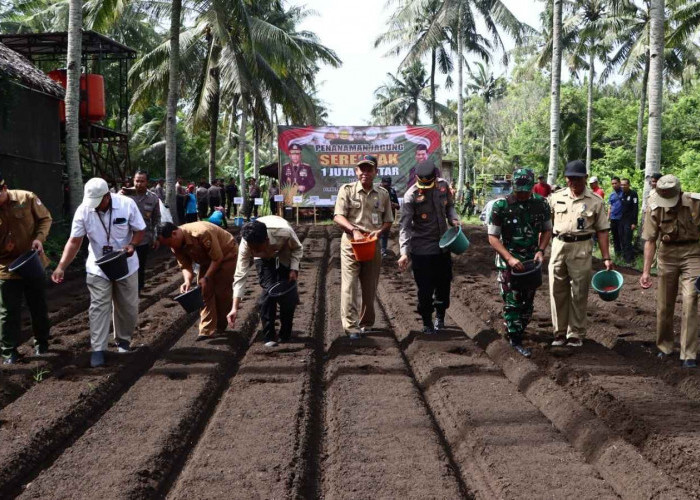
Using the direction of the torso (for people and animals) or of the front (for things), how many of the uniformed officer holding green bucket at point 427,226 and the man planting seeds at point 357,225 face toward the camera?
2

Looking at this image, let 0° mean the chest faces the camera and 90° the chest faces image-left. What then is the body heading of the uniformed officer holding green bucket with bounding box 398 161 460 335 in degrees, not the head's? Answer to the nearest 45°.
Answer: approximately 0°

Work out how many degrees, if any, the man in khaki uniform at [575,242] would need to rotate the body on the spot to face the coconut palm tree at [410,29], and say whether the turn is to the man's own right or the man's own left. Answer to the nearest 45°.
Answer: approximately 180°

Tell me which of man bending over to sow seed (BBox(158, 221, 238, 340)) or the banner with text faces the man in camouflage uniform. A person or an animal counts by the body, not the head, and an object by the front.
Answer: the banner with text

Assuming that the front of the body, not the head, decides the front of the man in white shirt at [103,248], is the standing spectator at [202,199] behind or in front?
behind

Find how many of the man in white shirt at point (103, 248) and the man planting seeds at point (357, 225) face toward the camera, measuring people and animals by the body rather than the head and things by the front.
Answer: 2
